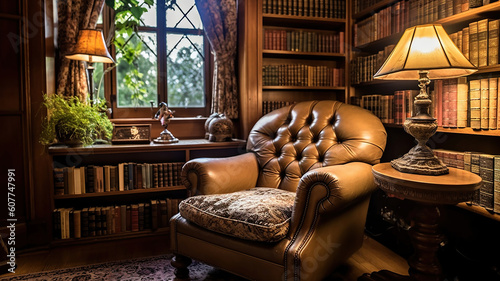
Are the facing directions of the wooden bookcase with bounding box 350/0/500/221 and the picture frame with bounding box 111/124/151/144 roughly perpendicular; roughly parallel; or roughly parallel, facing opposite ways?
roughly perpendicular

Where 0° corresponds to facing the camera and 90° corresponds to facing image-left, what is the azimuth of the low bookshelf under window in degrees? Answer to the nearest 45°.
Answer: approximately 0°

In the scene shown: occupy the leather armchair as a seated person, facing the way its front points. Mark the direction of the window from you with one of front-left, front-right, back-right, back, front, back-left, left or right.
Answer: right

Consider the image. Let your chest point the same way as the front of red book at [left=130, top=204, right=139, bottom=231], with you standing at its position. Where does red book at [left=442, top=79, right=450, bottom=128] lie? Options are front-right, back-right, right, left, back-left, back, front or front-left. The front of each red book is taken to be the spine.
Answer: front-left

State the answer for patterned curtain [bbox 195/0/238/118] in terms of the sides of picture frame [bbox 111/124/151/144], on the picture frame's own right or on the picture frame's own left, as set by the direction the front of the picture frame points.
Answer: on the picture frame's own left

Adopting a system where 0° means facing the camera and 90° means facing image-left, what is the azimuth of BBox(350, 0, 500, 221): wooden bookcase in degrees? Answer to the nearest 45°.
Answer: approximately 45°

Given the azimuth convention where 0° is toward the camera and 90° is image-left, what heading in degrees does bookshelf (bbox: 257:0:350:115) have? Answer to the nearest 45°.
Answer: approximately 0°
